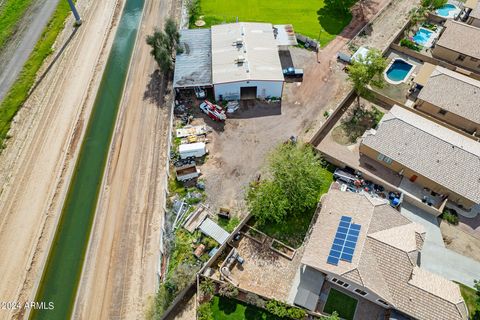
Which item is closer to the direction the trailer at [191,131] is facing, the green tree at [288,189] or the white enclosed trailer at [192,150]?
the green tree

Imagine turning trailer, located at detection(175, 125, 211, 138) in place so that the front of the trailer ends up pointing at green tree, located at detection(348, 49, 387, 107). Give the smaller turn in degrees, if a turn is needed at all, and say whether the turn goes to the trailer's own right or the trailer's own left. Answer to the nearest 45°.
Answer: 0° — it already faces it

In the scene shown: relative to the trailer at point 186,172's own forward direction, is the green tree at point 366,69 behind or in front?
in front

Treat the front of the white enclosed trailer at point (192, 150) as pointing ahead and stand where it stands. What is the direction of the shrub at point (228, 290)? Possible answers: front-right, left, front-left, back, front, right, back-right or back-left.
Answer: right

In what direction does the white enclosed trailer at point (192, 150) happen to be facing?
to the viewer's right

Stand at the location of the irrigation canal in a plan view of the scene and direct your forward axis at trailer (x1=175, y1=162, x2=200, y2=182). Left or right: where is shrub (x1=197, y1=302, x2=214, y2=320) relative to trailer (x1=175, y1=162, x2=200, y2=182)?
right

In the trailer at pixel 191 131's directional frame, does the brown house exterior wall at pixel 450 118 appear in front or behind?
in front

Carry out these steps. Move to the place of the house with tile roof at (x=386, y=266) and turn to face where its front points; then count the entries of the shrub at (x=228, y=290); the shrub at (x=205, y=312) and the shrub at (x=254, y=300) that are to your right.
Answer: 3

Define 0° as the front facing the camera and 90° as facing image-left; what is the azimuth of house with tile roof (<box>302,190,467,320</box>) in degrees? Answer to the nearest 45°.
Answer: approximately 315°
